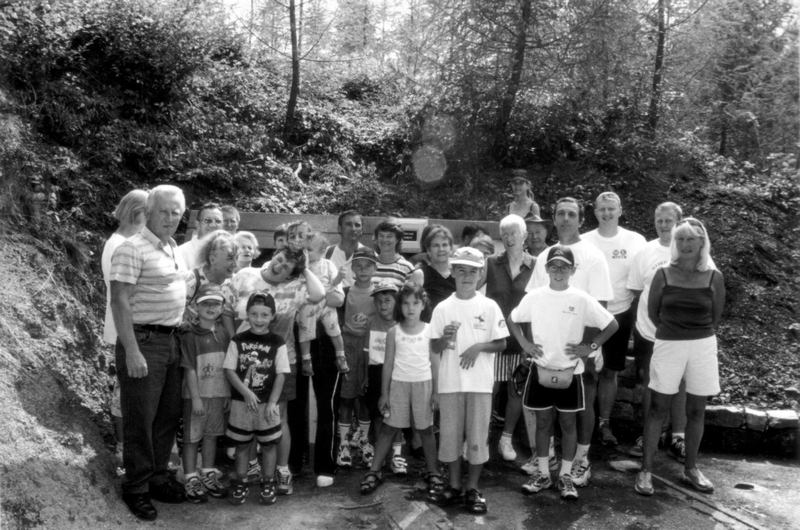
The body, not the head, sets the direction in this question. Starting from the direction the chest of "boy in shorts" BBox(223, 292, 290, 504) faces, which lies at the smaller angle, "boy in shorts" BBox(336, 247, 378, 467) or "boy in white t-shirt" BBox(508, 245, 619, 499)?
the boy in white t-shirt

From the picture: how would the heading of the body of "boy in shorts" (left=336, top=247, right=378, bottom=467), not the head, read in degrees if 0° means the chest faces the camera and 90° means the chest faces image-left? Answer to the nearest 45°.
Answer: approximately 0°

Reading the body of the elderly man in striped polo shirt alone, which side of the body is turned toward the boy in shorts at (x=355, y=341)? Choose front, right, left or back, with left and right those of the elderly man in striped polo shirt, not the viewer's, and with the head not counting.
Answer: left

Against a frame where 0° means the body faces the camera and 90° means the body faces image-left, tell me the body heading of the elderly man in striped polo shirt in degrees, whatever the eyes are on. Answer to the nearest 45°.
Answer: approximately 315°

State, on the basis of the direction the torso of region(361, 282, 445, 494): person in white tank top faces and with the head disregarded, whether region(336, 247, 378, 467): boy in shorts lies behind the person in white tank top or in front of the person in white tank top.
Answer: behind

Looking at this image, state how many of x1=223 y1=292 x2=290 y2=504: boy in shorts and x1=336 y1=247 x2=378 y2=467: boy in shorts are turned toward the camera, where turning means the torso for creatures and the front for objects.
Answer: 2

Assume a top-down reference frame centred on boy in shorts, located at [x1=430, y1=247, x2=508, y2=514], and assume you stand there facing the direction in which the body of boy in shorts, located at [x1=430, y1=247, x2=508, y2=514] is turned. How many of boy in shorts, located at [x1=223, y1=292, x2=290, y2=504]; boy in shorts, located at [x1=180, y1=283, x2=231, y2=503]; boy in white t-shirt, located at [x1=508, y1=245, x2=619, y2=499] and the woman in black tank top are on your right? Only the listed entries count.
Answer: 2

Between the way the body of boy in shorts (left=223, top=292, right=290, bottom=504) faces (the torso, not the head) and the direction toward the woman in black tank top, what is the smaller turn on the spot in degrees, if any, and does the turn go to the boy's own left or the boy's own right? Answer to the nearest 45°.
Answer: approximately 90° to the boy's own left

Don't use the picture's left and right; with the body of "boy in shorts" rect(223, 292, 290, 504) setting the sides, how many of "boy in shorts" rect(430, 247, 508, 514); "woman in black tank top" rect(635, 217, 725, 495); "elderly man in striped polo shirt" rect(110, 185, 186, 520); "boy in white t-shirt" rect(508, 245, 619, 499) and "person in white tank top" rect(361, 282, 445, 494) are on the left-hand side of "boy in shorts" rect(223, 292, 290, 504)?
4

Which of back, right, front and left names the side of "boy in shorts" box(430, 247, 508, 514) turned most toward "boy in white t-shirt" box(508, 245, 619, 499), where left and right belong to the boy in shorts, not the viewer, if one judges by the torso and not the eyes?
left

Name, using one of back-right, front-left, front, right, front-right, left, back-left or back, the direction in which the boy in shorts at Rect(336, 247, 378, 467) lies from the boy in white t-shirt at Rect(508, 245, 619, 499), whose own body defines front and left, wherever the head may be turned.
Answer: right
